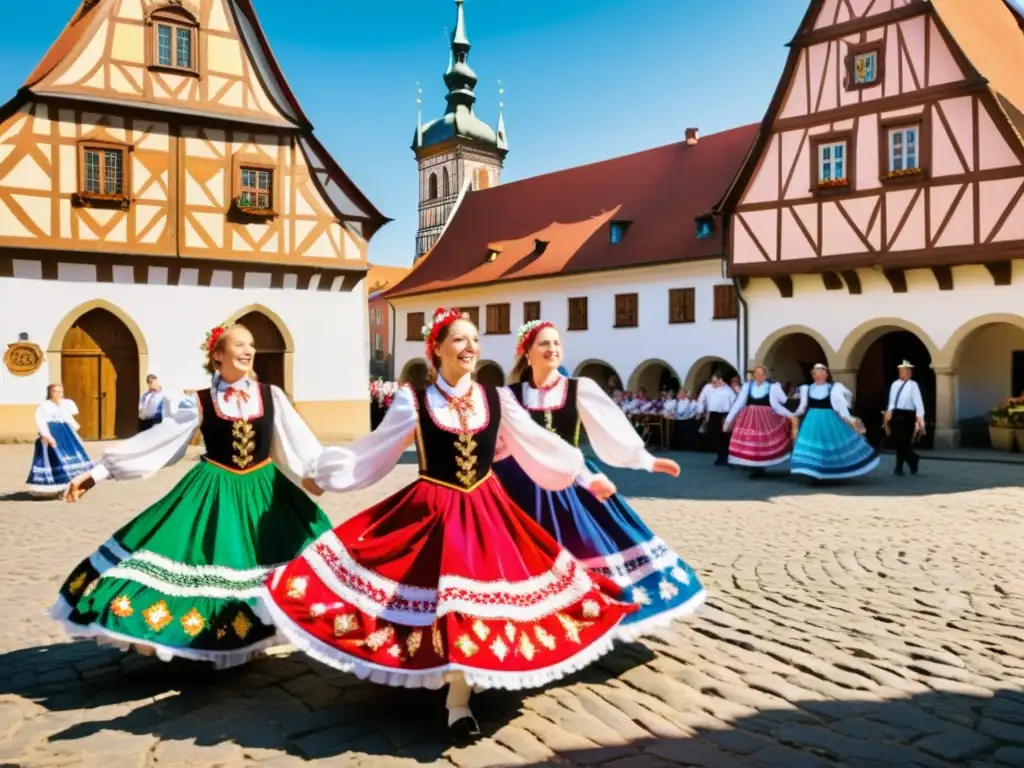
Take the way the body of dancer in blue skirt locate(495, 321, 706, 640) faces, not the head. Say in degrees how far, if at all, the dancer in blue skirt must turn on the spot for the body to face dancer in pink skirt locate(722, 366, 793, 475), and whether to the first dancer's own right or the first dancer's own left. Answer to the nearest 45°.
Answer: approximately 180°

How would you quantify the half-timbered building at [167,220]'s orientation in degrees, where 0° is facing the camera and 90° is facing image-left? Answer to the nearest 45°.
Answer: approximately 0°

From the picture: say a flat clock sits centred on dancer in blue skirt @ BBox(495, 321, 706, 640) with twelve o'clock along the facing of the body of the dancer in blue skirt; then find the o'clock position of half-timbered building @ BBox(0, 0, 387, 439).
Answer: The half-timbered building is roughly at 5 o'clock from the dancer in blue skirt.

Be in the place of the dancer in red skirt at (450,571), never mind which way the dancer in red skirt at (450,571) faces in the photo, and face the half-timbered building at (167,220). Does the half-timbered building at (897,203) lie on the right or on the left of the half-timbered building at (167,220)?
right

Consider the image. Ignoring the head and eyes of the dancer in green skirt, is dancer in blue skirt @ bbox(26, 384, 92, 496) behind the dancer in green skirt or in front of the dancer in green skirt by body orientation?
behind

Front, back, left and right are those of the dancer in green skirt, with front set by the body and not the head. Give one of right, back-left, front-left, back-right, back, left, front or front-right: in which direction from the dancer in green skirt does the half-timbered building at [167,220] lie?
back

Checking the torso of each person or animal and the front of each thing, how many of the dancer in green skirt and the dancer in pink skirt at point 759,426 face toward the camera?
2

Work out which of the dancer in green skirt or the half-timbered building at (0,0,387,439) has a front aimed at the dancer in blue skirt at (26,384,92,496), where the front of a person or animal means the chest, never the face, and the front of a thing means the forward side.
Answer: the half-timbered building
